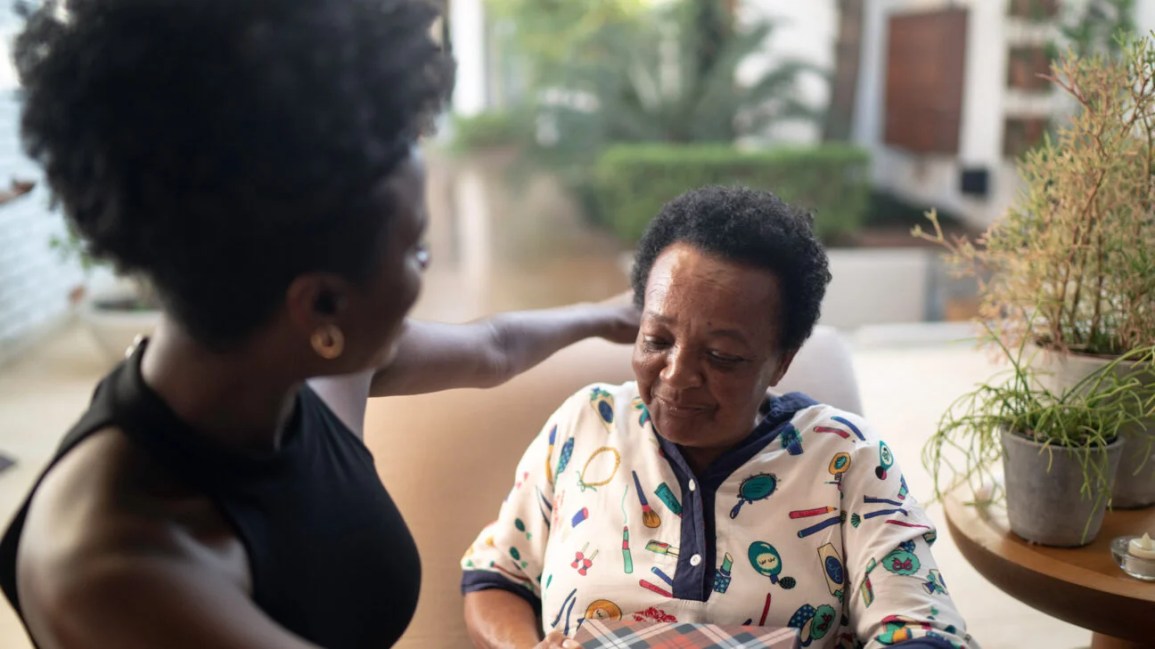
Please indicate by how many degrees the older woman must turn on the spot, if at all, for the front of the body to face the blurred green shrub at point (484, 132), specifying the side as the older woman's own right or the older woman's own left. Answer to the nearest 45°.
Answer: approximately 180°

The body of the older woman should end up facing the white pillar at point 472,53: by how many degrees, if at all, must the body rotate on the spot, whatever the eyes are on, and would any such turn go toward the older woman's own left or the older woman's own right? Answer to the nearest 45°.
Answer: approximately 180°

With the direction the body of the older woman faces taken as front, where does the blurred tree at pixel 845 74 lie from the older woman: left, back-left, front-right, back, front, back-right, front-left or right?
back

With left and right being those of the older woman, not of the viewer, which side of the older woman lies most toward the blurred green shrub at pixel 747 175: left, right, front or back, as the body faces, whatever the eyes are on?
back

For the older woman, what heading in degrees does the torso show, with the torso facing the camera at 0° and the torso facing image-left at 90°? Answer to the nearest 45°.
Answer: approximately 0°

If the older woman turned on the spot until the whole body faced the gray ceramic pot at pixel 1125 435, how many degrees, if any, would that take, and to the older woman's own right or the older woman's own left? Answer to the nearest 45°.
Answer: approximately 135° to the older woman's own left
